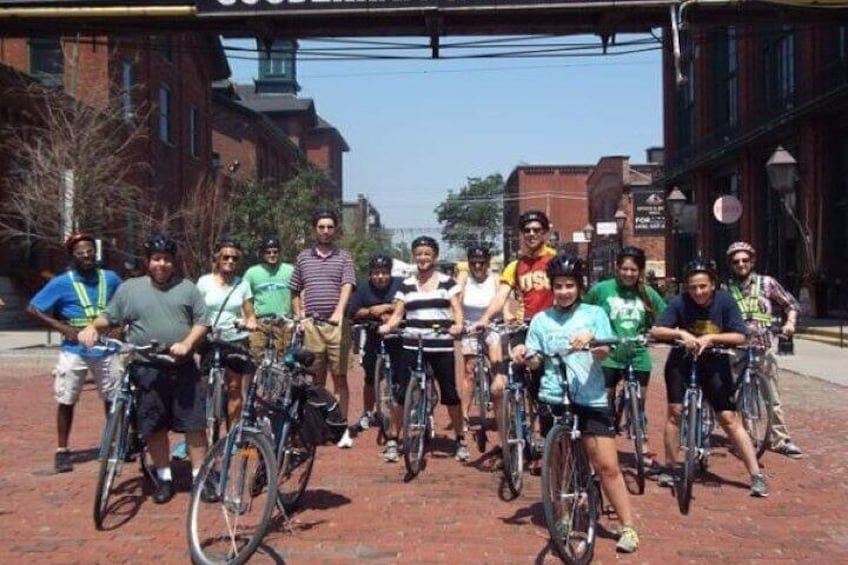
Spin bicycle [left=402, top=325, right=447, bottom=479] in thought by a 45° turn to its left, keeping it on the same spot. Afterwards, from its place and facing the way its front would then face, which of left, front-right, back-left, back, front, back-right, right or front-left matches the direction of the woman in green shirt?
front-left

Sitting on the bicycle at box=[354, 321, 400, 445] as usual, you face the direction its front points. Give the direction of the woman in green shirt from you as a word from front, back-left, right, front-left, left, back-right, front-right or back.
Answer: front-left

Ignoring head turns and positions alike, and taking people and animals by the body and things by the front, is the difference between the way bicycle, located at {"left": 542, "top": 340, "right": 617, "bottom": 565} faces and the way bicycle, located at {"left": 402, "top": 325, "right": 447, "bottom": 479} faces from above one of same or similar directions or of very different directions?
same or similar directions

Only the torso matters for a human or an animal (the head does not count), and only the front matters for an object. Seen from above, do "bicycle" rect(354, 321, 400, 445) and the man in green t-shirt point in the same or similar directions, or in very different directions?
same or similar directions

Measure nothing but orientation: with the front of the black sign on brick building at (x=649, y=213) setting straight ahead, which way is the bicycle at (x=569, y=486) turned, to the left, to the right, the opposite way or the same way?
the same way

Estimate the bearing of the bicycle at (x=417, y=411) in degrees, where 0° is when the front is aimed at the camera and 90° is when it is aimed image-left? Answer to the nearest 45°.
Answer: approximately 0°

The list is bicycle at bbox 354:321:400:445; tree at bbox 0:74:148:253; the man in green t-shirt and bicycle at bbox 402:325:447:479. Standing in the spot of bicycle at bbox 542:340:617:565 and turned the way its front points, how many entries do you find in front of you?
0

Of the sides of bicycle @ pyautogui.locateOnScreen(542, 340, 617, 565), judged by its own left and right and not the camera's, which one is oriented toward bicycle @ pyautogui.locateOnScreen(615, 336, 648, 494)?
back

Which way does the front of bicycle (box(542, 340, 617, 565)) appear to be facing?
toward the camera

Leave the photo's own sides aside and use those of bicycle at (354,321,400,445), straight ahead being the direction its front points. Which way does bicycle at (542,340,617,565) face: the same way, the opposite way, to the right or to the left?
the same way

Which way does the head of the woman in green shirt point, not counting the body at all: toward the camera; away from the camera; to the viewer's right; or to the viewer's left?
toward the camera

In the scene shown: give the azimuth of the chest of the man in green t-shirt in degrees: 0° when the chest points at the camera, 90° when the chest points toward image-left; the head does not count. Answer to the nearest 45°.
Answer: approximately 0°

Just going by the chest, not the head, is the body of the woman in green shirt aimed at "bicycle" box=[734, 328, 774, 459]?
no

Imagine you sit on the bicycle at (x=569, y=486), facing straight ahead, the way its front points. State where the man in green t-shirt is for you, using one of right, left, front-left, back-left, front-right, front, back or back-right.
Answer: back-right

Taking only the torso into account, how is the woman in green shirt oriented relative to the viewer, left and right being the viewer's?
facing the viewer

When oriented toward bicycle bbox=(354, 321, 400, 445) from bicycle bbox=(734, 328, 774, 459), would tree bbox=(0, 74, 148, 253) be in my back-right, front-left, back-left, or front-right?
front-right

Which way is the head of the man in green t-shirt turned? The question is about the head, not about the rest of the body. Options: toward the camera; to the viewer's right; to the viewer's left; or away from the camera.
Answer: toward the camera

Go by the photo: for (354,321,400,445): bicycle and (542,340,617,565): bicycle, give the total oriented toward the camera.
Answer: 2
